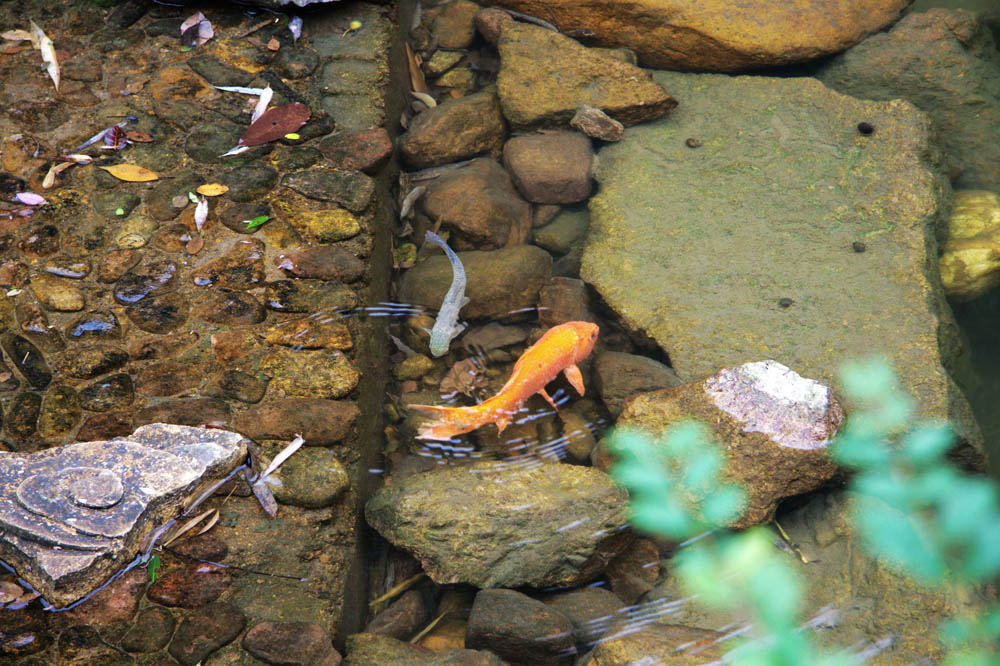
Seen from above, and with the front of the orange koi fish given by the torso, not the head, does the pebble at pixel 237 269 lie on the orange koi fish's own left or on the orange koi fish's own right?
on the orange koi fish's own left

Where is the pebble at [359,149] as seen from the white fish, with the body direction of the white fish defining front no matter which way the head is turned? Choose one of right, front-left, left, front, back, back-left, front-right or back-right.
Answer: back-right

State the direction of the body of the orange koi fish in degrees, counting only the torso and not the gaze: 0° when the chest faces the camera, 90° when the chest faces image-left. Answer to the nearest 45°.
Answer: approximately 225°

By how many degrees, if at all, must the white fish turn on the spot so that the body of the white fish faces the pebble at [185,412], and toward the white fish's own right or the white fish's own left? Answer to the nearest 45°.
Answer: approximately 45° to the white fish's own right

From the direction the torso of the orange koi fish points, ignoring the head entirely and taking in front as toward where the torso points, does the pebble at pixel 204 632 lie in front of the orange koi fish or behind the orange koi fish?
behind

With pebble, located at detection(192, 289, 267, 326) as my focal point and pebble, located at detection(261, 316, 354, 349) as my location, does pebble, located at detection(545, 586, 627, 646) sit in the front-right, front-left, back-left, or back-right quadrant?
back-left

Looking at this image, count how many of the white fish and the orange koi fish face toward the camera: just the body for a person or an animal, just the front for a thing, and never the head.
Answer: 1

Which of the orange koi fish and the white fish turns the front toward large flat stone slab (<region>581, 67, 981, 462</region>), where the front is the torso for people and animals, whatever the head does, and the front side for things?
the orange koi fish

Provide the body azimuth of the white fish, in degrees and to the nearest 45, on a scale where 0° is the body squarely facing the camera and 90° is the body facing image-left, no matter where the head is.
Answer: approximately 0°

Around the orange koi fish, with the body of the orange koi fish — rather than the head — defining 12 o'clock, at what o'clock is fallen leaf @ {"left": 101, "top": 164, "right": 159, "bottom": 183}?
The fallen leaf is roughly at 8 o'clock from the orange koi fish.

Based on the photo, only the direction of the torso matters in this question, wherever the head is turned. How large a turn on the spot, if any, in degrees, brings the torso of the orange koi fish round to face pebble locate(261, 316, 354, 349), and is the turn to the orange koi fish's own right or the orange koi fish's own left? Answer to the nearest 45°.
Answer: approximately 135° to the orange koi fish's own left
